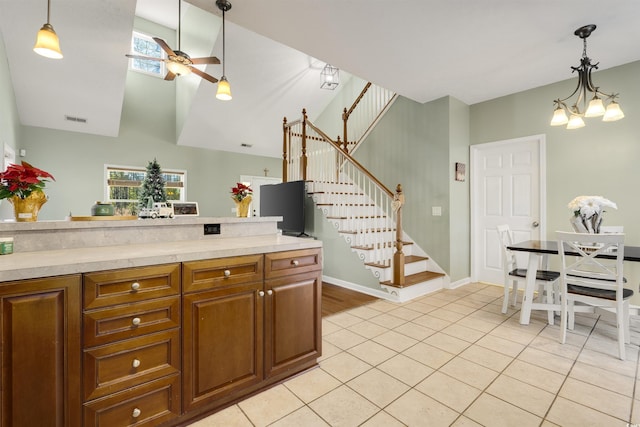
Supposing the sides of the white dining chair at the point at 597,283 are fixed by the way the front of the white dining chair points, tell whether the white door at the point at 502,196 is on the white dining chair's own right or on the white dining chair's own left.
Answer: on the white dining chair's own left

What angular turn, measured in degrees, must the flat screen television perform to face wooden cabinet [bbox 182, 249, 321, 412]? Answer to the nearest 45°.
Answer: approximately 45° to its left

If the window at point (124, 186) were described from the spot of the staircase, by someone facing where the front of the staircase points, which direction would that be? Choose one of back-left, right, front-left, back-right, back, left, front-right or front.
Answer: back-right

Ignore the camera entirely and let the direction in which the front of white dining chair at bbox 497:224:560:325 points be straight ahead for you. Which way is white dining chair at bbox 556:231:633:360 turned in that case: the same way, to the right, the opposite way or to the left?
to the left

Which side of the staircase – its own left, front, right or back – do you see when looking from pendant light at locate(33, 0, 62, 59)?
right

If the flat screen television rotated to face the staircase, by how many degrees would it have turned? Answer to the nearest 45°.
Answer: approximately 135° to its left

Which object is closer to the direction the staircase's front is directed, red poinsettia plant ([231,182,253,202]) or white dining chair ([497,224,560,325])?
the white dining chair

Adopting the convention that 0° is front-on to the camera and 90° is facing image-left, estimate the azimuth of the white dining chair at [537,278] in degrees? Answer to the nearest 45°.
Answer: approximately 315°

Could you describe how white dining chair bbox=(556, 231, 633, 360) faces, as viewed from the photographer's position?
facing away from the viewer and to the right of the viewer
